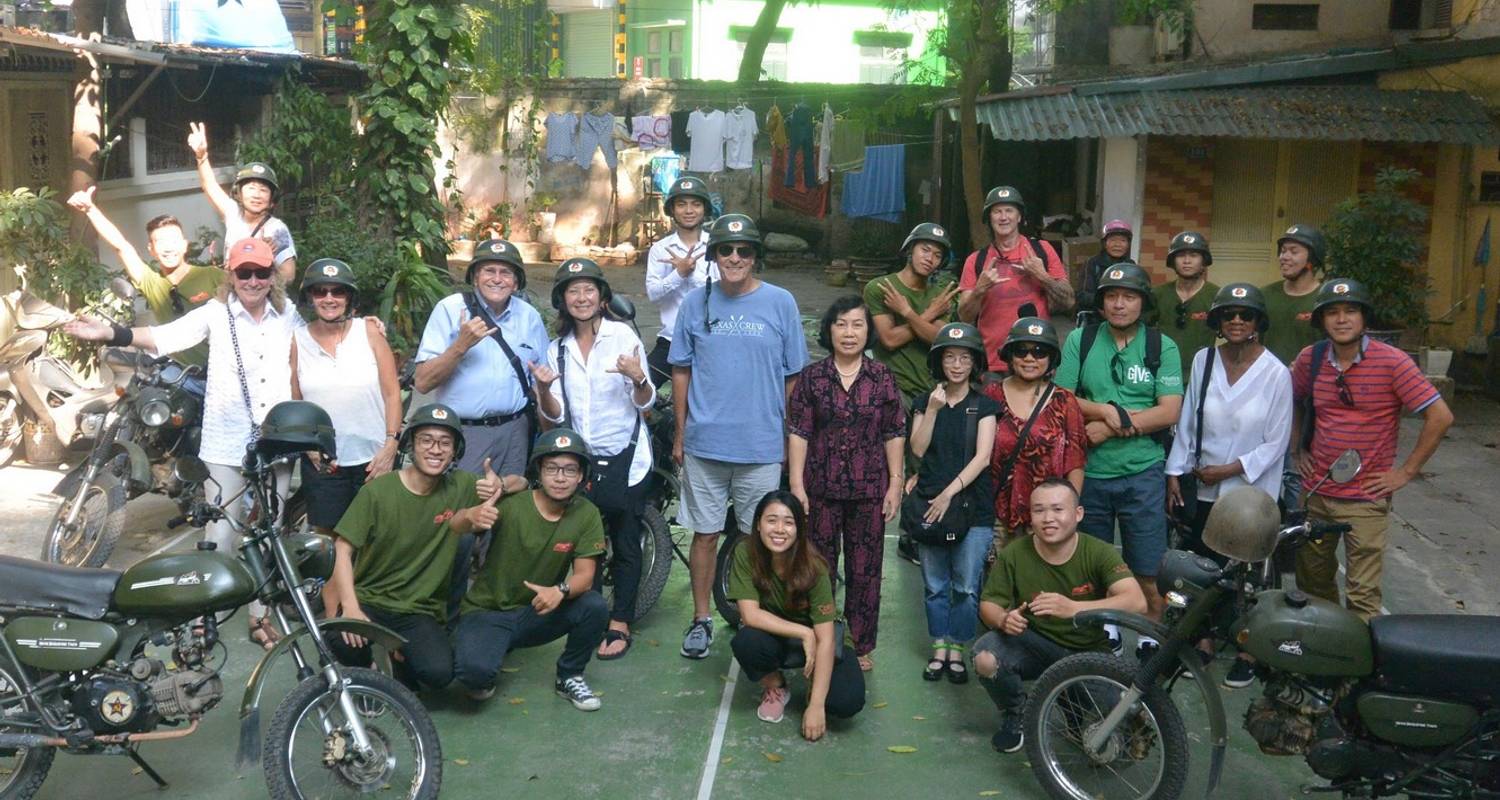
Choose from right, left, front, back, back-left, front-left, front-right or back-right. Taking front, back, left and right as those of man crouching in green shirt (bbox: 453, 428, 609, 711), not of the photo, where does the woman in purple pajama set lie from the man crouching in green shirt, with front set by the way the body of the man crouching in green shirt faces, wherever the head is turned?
left

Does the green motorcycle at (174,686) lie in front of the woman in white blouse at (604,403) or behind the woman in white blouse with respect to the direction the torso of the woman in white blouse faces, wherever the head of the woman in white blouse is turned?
in front

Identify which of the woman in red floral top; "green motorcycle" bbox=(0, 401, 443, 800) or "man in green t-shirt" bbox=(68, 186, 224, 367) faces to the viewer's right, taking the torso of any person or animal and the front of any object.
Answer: the green motorcycle

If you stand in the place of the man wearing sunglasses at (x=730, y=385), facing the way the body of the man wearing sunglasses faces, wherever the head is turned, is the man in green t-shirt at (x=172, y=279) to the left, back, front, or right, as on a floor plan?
right

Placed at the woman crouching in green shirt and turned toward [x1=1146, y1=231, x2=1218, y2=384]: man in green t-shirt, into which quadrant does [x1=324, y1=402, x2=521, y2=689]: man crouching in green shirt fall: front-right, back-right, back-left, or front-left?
back-left

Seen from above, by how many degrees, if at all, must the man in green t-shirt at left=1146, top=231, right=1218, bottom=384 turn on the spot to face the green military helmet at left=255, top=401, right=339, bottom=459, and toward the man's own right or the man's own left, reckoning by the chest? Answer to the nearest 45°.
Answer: approximately 45° to the man's own right

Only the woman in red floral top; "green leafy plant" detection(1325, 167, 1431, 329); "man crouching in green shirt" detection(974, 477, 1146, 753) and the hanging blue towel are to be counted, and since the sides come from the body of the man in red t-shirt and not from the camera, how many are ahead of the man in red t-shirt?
2

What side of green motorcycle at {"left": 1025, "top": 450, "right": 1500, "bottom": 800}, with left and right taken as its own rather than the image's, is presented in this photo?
left

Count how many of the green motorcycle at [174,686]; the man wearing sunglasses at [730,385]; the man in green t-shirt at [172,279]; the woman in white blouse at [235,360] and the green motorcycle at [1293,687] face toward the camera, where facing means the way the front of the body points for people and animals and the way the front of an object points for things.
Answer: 3

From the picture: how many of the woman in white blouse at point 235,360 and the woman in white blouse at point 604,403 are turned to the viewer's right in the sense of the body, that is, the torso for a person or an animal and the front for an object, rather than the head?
0

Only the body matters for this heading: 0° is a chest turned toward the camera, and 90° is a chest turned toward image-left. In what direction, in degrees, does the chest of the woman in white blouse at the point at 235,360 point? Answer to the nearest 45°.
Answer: approximately 0°

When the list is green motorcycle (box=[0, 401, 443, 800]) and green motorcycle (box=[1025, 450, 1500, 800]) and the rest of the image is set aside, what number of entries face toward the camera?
0

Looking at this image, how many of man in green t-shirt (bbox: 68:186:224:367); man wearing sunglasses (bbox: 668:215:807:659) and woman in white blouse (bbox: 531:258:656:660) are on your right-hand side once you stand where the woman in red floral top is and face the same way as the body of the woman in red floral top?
3
